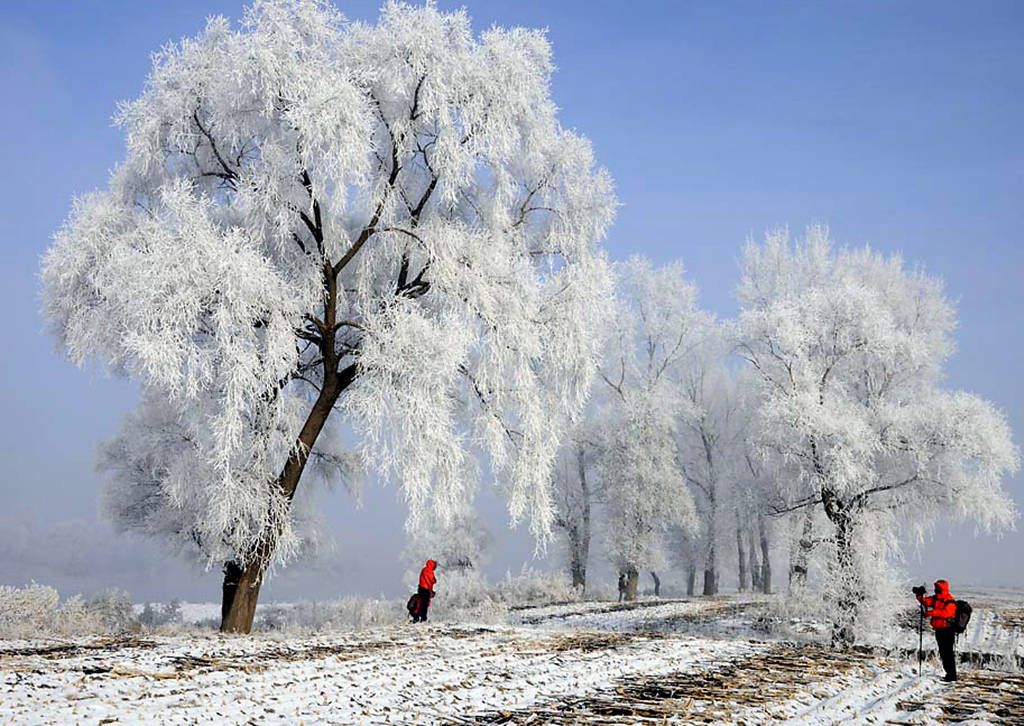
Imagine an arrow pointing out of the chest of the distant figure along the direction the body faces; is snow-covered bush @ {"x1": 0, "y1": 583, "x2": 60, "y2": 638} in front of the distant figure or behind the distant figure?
behind

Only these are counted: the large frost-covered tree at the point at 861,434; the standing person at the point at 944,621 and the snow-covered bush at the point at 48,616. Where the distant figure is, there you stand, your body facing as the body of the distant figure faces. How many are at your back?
1

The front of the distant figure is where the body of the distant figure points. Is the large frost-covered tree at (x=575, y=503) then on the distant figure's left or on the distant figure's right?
on the distant figure's left

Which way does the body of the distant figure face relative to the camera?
to the viewer's right

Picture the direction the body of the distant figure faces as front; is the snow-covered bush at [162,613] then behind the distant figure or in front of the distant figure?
behind

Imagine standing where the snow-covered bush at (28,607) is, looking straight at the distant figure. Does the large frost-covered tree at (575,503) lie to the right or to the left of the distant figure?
left

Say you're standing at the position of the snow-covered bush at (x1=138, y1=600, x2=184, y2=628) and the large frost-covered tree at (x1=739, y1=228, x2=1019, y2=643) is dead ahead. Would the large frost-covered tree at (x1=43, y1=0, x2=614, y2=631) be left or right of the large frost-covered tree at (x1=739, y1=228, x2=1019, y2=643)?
right

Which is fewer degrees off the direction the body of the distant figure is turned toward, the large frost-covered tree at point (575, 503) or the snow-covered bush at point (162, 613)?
the large frost-covered tree

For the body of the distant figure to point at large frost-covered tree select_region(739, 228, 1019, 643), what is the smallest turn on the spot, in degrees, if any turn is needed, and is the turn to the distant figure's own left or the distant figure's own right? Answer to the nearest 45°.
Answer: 0° — they already face it

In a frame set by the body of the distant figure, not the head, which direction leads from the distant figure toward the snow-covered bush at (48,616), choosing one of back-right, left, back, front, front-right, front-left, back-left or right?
back

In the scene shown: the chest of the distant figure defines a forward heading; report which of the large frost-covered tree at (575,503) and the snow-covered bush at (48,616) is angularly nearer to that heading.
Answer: the large frost-covered tree
